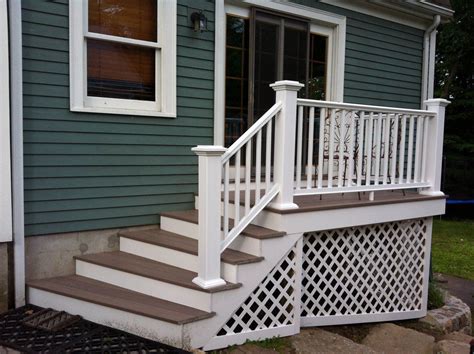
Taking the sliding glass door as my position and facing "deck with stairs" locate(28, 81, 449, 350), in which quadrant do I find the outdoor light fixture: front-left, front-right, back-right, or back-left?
front-right

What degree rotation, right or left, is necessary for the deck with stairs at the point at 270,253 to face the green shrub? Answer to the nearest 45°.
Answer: approximately 180°

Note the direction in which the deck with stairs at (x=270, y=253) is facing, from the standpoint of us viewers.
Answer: facing the viewer and to the left of the viewer
